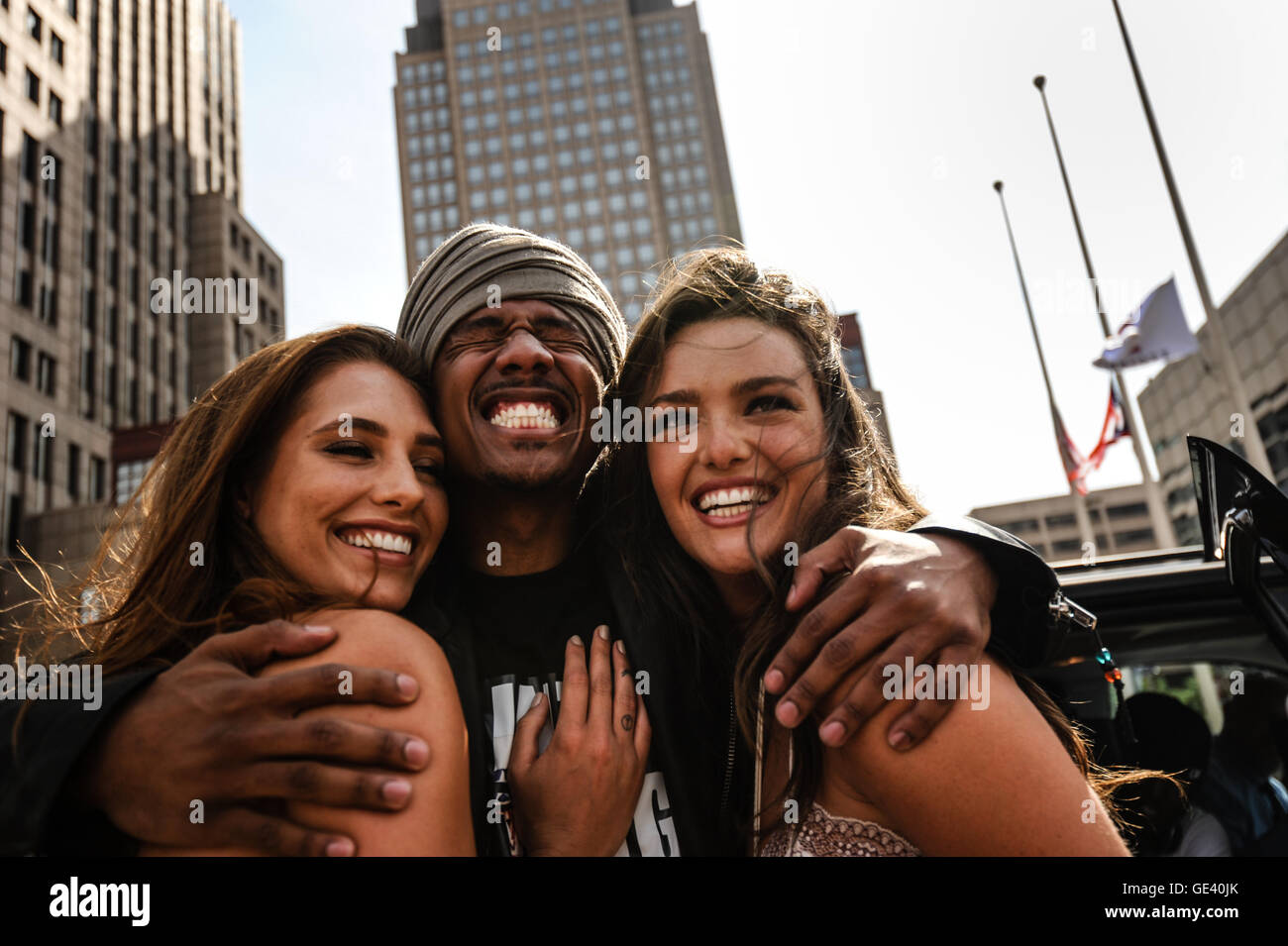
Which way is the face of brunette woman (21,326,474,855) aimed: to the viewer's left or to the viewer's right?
to the viewer's right

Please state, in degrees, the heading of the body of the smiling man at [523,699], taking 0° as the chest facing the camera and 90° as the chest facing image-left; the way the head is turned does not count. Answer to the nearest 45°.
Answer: approximately 0°

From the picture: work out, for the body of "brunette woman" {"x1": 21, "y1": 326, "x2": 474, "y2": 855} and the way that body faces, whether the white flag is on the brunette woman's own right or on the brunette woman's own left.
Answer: on the brunette woman's own left

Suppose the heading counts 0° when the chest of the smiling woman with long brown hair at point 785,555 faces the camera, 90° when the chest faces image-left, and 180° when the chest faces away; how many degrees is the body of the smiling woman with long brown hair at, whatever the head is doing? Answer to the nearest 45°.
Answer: approximately 45°

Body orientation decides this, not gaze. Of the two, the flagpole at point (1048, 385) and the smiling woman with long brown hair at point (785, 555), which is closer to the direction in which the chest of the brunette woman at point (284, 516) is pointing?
the smiling woman with long brown hair

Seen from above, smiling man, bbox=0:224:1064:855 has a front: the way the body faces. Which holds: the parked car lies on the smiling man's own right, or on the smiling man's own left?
on the smiling man's own left

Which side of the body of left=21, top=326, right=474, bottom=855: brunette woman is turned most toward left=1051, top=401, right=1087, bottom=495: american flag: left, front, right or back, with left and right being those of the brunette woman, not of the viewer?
left

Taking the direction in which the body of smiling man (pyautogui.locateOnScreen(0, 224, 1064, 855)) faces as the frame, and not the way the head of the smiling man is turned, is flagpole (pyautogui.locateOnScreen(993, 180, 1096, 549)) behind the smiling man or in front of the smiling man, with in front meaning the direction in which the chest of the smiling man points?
behind
